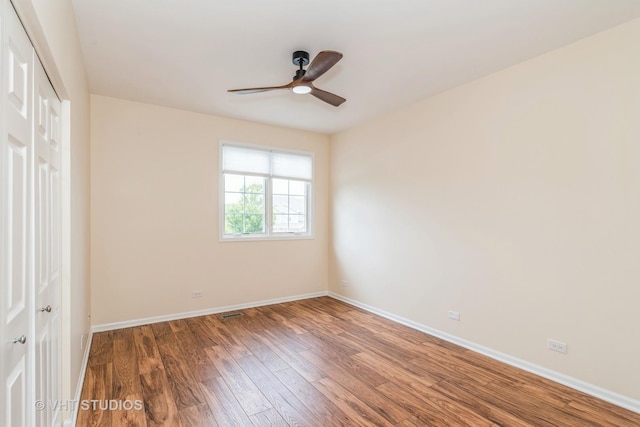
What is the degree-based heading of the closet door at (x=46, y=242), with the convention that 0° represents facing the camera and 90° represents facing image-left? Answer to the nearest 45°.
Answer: approximately 270°

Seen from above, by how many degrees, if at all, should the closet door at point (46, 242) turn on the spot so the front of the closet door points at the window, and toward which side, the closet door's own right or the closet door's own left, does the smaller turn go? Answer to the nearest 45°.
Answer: approximately 45° to the closet door's own left

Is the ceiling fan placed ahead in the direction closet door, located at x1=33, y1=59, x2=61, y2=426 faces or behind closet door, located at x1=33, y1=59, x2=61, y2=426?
ahead
